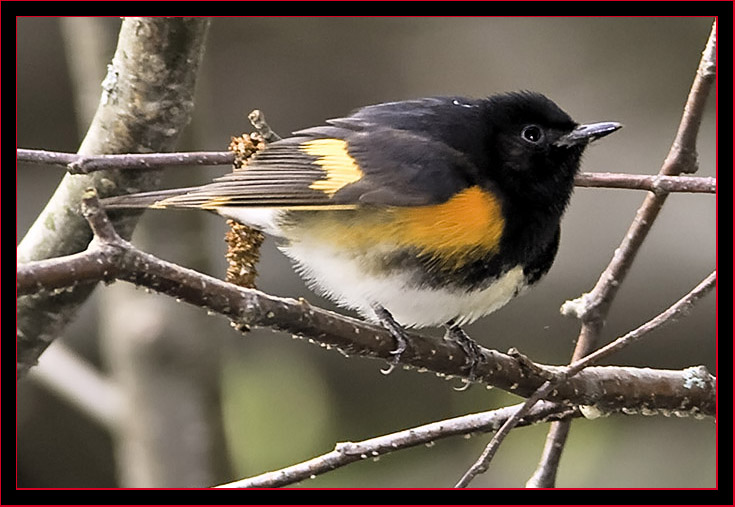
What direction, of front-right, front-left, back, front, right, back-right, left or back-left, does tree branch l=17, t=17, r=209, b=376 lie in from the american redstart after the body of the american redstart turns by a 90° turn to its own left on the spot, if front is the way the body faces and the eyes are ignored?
left

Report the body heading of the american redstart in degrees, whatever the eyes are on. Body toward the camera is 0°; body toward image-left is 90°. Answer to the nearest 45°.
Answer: approximately 270°

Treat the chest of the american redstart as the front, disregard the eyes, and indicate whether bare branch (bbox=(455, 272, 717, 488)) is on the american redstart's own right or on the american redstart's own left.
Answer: on the american redstart's own right

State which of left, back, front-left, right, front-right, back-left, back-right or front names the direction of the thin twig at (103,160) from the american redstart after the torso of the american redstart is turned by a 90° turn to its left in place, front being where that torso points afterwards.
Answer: back-left
